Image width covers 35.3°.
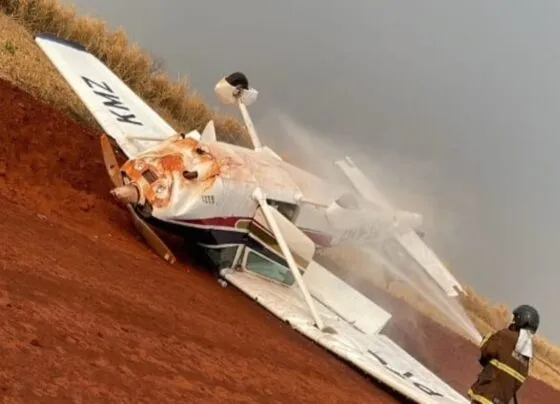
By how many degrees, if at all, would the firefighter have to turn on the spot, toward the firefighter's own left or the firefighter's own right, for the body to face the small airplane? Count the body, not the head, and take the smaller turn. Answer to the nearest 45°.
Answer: approximately 45° to the firefighter's own left

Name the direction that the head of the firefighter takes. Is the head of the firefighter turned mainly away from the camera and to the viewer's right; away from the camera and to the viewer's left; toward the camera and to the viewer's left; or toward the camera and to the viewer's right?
away from the camera and to the viewer's left

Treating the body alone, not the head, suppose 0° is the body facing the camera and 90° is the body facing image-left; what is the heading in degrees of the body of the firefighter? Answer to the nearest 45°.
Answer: approximately 135°
